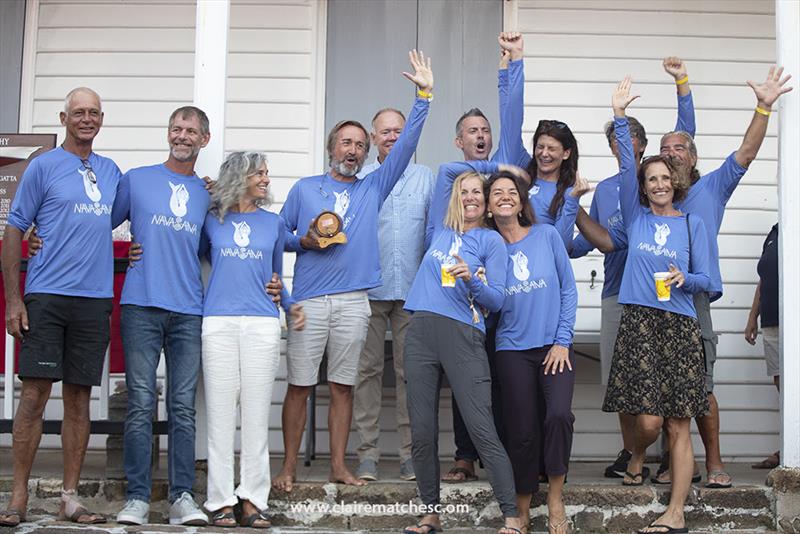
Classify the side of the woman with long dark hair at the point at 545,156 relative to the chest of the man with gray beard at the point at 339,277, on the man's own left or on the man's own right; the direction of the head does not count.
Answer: on the man's own left

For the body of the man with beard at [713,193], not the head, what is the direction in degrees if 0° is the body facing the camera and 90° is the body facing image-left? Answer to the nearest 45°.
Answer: approximately 0°

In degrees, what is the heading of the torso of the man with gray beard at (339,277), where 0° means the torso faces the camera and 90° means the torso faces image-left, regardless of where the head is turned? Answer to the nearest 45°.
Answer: approximately 0°
